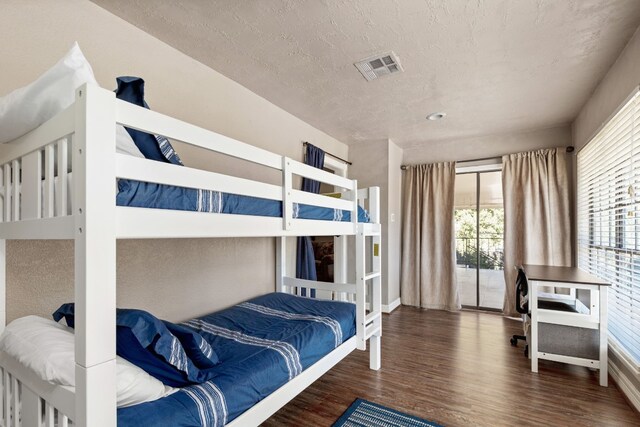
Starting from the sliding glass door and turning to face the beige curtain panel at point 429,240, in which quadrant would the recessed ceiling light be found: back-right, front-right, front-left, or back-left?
front-left

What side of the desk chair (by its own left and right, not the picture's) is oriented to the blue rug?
right

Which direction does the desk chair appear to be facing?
to the viewer's right

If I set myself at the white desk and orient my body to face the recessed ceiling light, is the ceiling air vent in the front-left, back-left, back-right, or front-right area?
front-left

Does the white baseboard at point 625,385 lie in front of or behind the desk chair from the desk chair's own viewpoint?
in front

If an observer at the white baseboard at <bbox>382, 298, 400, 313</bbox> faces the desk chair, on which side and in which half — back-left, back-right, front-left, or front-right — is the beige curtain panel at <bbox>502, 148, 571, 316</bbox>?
front-left

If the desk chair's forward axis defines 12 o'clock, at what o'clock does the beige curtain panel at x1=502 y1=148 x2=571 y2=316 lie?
The beige curtain panel is roughly at 9 o'clock from the desk chair.

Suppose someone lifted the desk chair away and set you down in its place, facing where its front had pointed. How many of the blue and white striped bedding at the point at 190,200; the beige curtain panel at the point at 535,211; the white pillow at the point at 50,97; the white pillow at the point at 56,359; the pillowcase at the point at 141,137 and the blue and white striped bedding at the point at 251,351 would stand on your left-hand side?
1

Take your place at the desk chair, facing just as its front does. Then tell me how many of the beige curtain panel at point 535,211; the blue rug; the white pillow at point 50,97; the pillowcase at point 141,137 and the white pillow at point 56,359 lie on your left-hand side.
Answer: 1

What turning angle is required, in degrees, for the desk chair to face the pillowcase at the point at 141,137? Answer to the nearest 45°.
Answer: approximately 90° to its right

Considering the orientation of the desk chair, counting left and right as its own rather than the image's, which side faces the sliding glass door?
left

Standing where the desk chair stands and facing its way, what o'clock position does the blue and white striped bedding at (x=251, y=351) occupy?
The blue and white striped bedding is roughly at 4 o'clock from the desk chair.

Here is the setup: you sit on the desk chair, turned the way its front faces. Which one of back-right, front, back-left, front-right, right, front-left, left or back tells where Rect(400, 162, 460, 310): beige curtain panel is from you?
back-left
